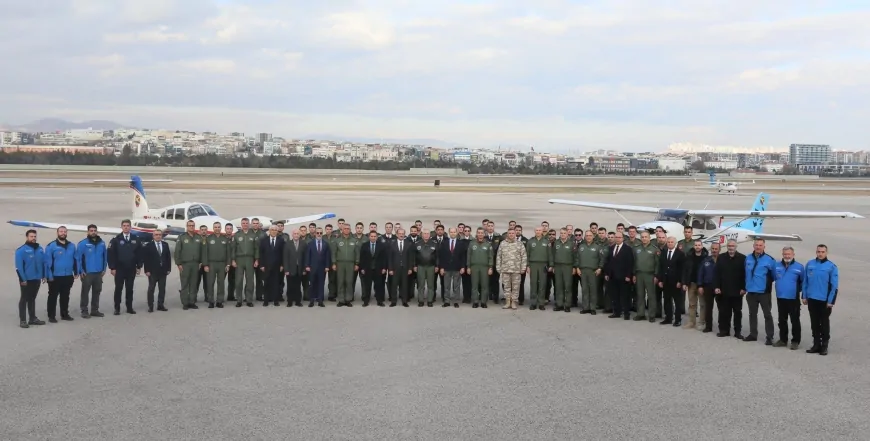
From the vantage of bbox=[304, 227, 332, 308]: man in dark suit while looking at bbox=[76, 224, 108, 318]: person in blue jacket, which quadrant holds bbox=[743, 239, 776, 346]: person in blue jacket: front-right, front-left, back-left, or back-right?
back-left

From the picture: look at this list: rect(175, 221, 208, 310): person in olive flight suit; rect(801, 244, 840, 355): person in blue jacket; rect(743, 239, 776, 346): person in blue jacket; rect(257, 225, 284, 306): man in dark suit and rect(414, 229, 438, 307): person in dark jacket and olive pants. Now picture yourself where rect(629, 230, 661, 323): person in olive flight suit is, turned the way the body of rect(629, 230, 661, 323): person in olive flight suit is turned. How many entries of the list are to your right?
3

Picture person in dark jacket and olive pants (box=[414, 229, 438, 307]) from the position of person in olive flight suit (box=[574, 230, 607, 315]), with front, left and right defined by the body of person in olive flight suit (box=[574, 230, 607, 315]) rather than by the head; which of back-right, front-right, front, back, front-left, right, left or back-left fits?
right

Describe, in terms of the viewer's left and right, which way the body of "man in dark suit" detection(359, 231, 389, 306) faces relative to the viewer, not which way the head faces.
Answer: facing the viewer

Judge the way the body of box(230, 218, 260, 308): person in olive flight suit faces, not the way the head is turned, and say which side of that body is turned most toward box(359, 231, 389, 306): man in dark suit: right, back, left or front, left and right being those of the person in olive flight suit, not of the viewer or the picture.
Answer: left

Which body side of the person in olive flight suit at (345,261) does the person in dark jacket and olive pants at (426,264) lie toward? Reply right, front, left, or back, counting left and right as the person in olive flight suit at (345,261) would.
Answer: left

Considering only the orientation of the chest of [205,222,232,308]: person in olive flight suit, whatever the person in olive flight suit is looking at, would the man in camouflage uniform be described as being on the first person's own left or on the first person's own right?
on the first person's own left

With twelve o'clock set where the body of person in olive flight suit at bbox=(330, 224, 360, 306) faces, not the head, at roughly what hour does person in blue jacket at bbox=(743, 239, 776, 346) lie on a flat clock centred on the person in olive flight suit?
The person in blue jacket is roughly at 10 o'clock from the person in olive flight suit.

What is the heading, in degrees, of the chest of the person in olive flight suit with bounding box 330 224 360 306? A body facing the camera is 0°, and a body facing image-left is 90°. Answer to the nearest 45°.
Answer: approximately 0°

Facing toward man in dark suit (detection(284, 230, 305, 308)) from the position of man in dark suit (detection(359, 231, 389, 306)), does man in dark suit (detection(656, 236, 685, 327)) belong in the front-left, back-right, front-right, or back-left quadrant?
back-left

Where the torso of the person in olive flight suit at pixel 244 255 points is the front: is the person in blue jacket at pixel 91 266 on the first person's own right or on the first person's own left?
on the first person's own right

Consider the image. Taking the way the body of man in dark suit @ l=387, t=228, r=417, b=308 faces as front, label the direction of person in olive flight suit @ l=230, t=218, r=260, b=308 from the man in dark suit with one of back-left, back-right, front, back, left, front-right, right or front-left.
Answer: right
